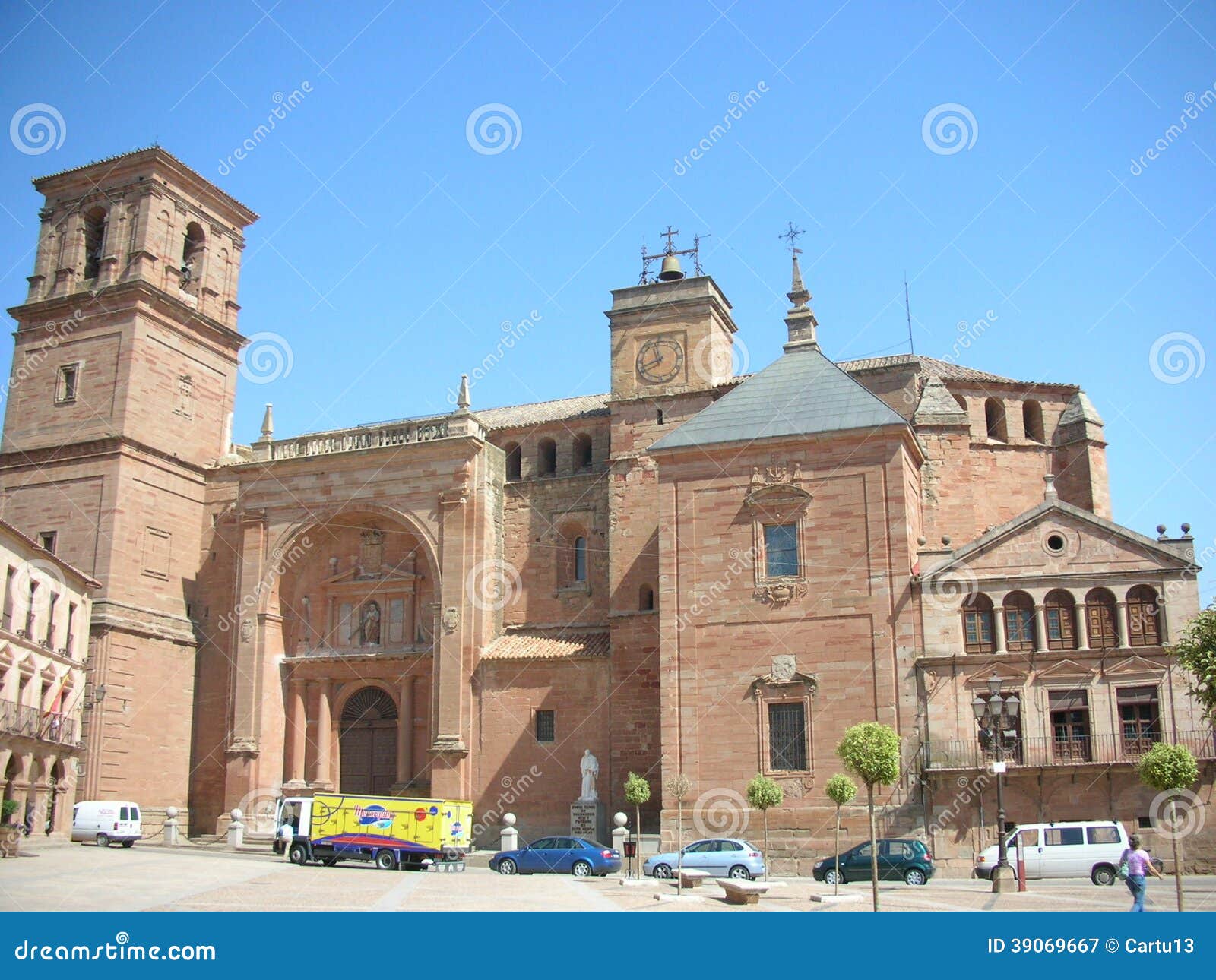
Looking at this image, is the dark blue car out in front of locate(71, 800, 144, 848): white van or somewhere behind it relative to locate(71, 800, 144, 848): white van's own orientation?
behind

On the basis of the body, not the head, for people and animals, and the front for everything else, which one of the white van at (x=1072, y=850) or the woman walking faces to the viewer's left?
the white van

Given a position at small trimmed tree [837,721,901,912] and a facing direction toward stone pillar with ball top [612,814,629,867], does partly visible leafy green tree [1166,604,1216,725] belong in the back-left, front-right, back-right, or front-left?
back-right

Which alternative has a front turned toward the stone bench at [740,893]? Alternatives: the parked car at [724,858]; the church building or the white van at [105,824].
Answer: the church building

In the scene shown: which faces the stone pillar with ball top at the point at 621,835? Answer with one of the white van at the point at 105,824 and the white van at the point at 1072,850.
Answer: the white van at the point at 1072,850

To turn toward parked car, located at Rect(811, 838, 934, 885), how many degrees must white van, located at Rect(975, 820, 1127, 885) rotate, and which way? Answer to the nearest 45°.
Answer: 0° — it already faces it
